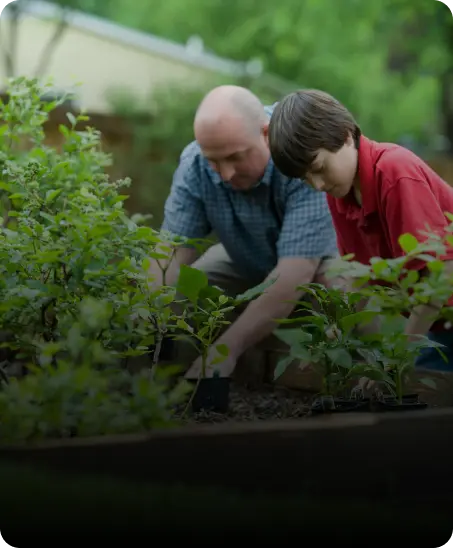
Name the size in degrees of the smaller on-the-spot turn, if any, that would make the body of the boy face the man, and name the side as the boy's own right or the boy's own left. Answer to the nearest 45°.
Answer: approximately 90° to the boy's own right

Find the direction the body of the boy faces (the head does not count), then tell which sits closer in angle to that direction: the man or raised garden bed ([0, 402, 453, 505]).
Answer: the raised garden bed

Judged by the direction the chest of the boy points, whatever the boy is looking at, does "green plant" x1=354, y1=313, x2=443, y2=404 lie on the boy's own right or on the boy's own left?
on the boy's own left

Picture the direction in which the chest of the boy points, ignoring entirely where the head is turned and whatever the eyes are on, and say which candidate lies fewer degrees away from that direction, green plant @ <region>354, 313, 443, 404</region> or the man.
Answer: the green plant

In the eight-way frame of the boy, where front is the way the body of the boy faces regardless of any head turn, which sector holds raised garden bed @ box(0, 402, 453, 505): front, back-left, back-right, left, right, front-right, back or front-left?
front-left

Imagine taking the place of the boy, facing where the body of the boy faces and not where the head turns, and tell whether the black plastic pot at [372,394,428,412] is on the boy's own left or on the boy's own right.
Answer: on the boy's own left

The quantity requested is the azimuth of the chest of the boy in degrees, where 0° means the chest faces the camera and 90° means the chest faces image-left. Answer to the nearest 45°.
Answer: approximately 45°

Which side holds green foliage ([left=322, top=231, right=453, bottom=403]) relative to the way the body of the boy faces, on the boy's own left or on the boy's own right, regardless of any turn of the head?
on the boy's own left
